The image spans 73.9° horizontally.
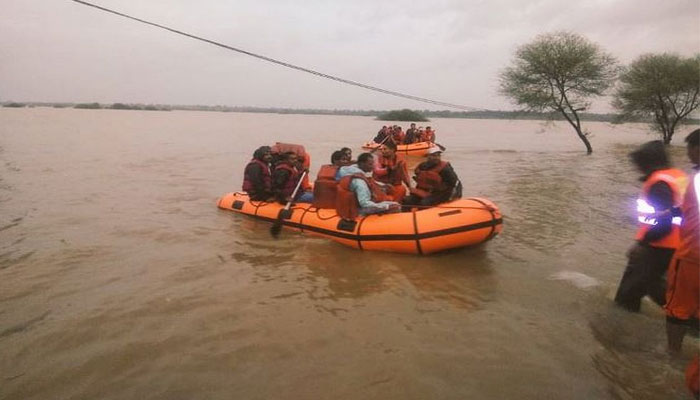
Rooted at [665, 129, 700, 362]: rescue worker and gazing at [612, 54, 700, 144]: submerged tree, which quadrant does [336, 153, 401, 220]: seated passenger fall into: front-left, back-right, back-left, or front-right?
front-left

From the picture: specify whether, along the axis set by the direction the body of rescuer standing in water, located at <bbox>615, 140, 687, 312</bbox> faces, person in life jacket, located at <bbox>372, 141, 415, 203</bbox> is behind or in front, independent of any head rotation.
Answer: in front

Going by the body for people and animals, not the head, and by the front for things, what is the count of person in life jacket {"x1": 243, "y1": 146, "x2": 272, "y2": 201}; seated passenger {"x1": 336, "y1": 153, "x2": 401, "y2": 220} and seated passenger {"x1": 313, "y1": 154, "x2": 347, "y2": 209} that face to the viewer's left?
0

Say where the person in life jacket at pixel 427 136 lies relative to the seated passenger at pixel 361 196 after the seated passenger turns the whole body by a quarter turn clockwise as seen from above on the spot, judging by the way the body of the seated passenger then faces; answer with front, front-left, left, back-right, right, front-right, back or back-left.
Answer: back

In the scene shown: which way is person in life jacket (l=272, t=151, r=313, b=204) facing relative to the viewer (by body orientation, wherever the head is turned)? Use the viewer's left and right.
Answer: facing to the right of the viewer

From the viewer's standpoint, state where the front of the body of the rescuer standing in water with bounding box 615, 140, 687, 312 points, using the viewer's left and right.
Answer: facing to the left of the viewer

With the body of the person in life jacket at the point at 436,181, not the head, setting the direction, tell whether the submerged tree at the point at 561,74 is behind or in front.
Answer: behind

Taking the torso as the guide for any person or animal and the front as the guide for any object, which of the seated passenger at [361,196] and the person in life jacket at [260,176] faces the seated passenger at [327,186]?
the person in life jacket

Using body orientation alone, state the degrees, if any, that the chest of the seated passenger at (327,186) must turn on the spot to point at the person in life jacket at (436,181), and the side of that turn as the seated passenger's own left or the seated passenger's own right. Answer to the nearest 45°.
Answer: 0° — they already face them
